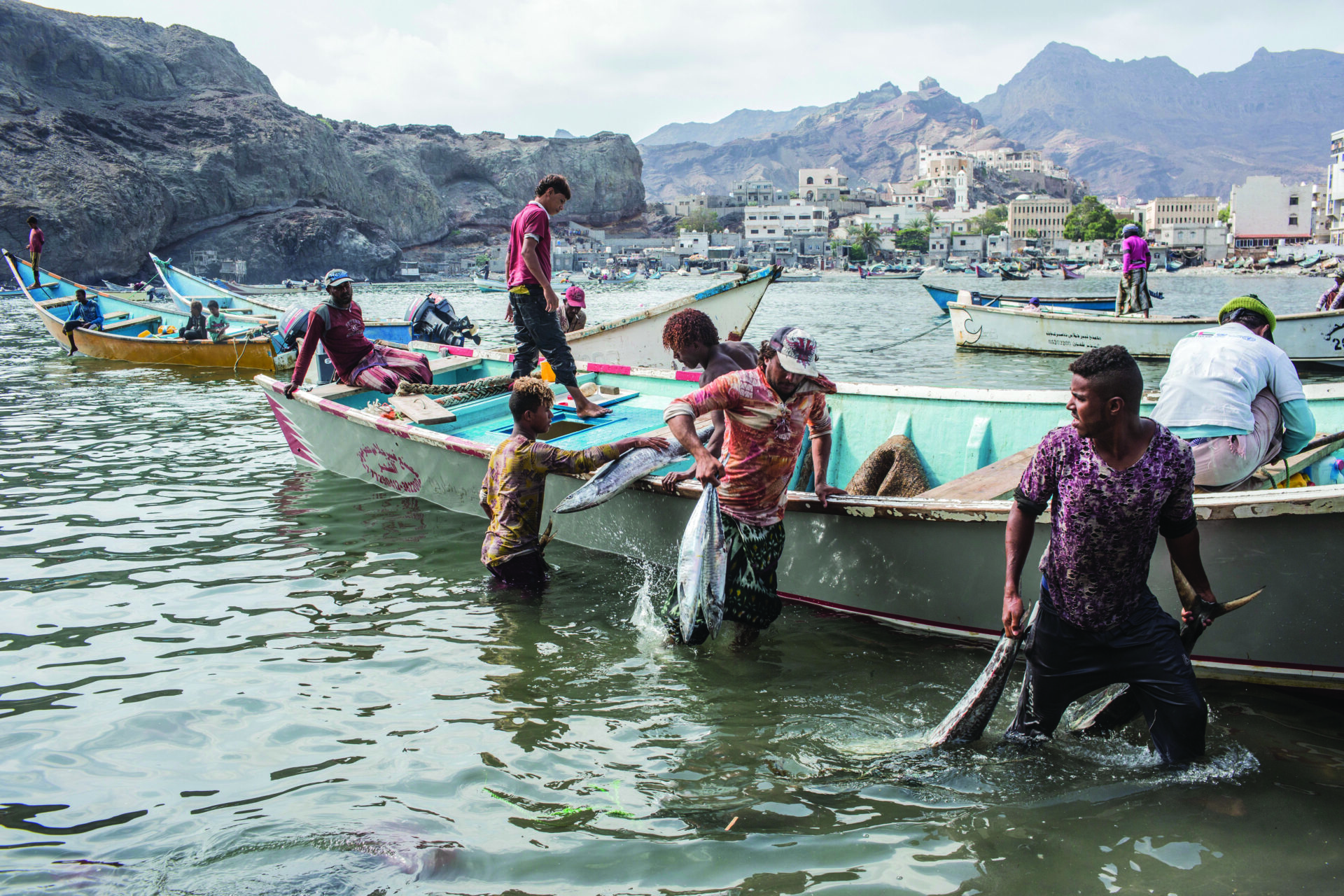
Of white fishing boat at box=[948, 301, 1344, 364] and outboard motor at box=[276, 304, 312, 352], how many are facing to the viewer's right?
0

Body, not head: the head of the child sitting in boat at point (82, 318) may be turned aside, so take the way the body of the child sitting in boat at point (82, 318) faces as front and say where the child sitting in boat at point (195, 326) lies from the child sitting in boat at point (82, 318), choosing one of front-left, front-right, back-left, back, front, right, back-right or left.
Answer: left

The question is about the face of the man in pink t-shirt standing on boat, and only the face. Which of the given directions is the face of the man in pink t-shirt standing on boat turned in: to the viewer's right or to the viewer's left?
to the viewer's right

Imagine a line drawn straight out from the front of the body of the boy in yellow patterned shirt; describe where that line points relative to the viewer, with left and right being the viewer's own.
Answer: facing away from the viewer and to the right of the viewer

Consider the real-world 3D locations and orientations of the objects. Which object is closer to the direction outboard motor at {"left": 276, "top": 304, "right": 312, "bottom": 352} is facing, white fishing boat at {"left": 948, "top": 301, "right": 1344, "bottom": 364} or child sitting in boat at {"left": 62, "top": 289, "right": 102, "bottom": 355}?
the child sitting in boat

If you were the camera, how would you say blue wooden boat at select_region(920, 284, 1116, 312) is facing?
facing to the left of the viewer

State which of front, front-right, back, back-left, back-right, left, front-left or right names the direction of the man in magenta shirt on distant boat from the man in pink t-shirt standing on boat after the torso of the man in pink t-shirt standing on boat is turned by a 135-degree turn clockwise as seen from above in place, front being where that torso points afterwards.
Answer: back

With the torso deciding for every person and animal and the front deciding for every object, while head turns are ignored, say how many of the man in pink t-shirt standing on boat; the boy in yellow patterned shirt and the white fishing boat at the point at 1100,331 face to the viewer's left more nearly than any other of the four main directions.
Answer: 1

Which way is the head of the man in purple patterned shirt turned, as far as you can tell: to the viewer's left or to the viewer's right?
to the viewer's left

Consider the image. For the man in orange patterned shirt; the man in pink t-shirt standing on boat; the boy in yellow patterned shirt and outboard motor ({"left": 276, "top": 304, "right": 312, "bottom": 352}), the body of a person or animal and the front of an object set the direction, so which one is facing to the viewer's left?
the outboard motor

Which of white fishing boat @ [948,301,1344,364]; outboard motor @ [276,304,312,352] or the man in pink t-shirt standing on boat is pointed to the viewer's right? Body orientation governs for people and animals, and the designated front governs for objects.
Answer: the man in pink t-shirt standing on boat
